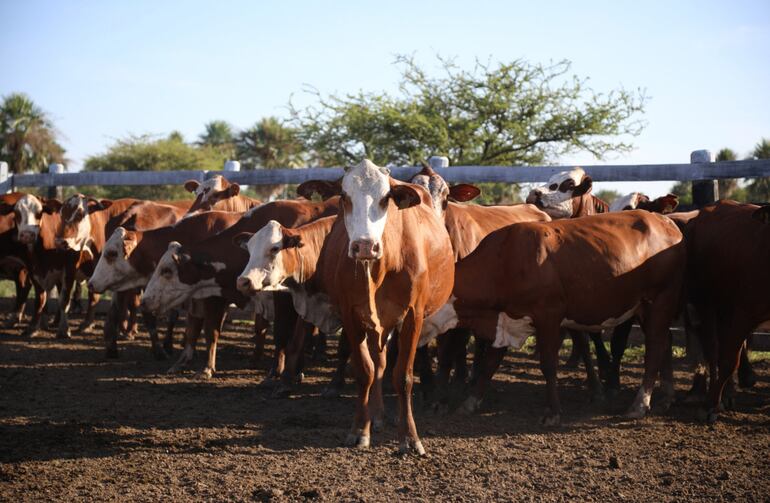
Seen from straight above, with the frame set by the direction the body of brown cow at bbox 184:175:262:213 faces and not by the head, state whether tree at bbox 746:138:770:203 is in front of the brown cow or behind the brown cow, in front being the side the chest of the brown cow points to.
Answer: behind

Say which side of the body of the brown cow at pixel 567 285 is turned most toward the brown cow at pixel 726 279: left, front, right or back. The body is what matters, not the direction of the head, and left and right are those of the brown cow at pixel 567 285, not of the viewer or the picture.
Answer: back

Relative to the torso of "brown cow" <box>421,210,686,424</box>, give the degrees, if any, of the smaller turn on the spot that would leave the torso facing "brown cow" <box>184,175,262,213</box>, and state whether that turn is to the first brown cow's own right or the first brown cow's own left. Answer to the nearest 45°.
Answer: approximately 45° to the first brown cow's own right

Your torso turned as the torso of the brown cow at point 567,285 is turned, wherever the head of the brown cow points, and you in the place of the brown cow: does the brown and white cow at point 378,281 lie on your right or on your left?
on your left

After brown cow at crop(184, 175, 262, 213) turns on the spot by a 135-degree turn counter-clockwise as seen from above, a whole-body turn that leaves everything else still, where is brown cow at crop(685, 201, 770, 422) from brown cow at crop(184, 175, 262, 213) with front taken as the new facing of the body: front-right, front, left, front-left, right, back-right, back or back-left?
front-right

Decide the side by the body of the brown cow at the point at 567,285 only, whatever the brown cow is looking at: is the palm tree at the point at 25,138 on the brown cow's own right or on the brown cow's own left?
on the brown cow's own right

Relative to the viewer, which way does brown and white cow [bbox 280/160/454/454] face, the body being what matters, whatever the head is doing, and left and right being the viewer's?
facing the viewer

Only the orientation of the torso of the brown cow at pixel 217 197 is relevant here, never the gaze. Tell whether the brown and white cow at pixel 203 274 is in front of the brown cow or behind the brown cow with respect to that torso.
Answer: in front

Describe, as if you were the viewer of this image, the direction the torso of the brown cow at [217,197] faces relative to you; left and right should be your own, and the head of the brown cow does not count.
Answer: facing the viewer and to the left of the viewer

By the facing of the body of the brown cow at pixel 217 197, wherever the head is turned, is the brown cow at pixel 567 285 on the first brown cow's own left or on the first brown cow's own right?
on the first brown cow's own left

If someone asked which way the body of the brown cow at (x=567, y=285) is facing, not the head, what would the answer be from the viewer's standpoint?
to the viewer's left

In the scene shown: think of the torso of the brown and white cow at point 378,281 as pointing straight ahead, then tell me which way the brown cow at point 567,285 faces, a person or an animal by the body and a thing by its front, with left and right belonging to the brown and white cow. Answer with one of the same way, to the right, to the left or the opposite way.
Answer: to the right

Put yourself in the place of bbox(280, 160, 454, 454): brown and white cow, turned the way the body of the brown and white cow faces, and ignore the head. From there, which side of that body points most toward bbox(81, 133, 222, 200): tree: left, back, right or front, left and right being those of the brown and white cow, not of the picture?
back
